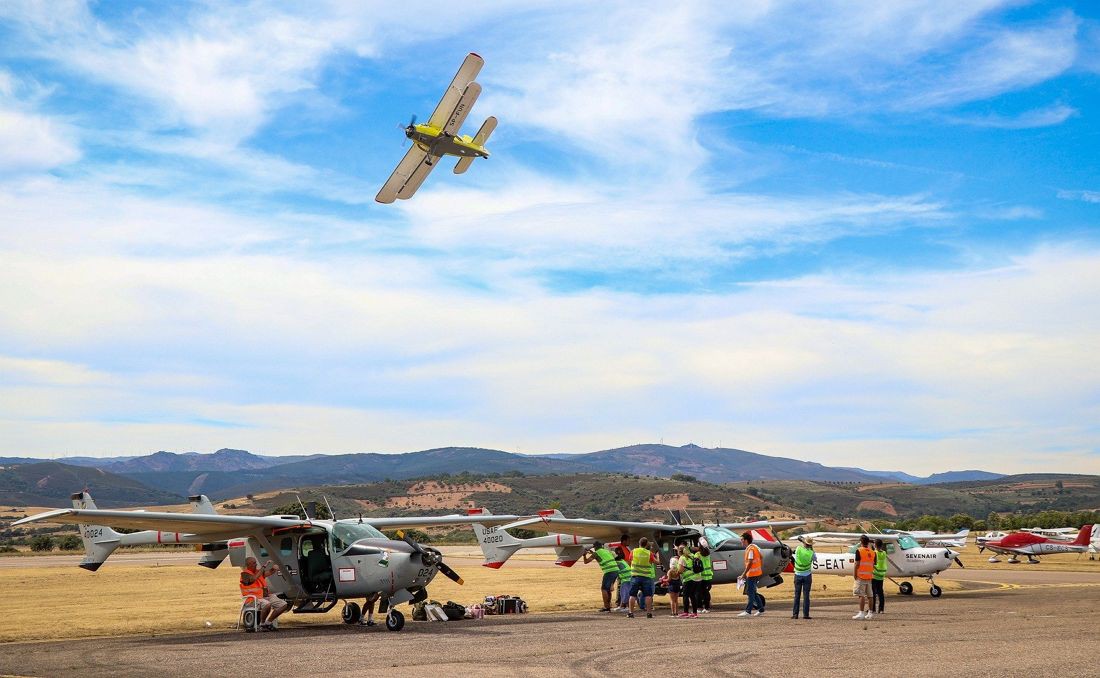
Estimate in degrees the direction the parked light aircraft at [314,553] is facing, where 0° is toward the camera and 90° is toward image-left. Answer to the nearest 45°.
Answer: approximately 315°

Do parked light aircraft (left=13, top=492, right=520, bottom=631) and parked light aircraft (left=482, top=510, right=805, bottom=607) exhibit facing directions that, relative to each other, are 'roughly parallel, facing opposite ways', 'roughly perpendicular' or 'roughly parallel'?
roughly parallel

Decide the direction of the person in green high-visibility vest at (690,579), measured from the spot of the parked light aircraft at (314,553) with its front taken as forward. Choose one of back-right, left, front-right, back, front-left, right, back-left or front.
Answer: front-left

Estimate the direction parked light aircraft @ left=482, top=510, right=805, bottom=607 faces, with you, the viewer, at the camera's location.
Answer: facing the viewer and to the right of the viewer

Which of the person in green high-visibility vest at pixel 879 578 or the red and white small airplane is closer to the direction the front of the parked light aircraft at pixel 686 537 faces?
the person in green high-visibility vest

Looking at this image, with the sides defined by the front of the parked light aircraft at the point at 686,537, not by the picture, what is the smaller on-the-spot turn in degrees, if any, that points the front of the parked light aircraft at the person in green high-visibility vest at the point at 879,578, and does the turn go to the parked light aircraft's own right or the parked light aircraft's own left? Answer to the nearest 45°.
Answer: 0° — it already faces them

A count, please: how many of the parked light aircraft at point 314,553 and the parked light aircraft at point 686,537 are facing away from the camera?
0

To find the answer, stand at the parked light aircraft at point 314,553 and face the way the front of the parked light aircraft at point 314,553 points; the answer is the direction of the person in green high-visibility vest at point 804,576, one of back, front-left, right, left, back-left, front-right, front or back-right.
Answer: front-left

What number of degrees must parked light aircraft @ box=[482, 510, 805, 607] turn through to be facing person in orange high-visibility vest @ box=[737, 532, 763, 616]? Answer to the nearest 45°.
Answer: approximately 45° to its right
